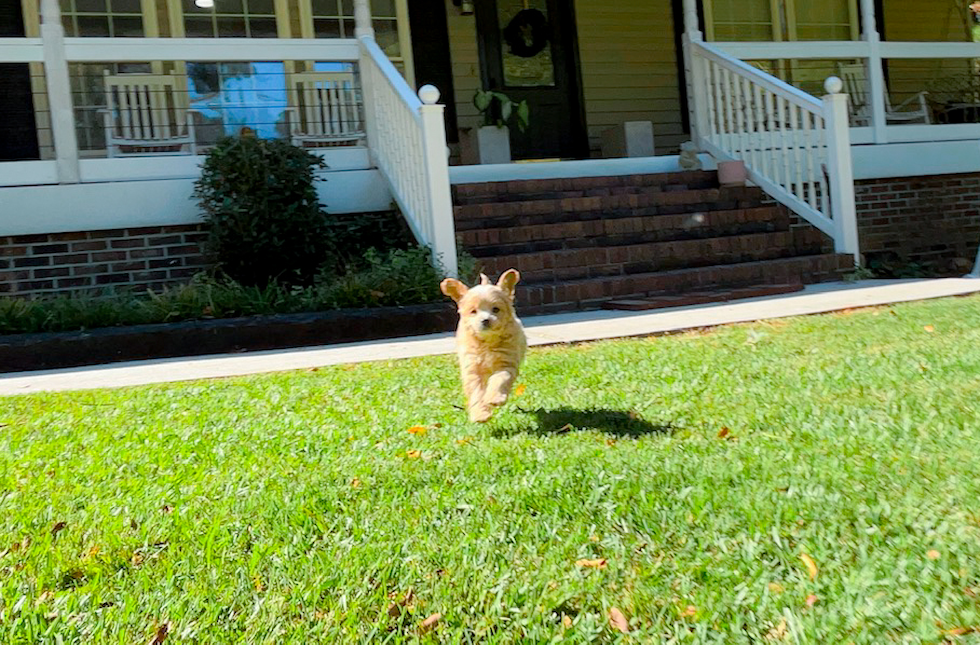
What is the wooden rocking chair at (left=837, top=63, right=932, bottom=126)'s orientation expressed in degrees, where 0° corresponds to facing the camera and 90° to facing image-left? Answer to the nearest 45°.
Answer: approximately 315°

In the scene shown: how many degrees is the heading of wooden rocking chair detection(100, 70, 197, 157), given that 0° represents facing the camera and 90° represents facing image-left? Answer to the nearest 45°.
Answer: approximately 0°

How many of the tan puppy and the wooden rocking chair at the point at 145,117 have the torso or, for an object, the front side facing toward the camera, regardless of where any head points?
2

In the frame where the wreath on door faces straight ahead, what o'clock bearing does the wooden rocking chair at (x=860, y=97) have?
The wooden rocking chair is roughly at 9 o'clock from the wreath on door.

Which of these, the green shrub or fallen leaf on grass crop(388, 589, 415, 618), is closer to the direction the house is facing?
the fallen leaf on grass

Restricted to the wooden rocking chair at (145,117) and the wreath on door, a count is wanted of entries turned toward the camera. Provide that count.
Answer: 2

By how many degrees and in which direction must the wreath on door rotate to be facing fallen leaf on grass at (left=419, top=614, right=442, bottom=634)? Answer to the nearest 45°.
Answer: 0° — it already faces it
